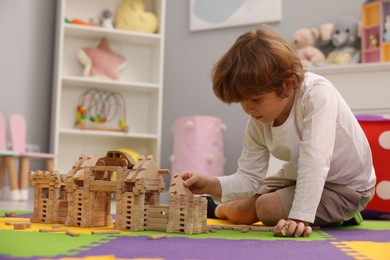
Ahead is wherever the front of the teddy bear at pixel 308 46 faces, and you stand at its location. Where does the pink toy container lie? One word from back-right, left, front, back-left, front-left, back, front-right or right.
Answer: front-right

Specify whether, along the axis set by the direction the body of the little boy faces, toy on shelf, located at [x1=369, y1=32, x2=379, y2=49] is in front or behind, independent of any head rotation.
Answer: behind

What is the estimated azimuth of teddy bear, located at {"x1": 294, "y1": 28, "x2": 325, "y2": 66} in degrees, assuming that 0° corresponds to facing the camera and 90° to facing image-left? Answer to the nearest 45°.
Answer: approximately 45°

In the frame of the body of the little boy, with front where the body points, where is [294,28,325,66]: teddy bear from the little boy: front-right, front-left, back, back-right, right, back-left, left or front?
back-right

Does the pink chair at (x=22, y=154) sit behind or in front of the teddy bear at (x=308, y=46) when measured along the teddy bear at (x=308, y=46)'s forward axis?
in front

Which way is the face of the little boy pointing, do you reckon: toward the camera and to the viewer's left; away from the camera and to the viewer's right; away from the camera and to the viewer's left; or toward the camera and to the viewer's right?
toward the camera and to the viewer's left

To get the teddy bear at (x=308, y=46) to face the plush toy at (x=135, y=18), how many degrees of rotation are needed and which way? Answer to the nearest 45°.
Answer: approximately 45° to its right

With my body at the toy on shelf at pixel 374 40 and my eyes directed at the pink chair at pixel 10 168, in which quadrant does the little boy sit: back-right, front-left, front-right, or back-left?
front-left

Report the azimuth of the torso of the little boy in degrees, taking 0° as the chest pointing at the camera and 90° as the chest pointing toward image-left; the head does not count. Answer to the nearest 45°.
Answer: approximately 45°

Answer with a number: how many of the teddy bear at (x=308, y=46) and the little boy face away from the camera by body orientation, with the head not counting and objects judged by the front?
0
